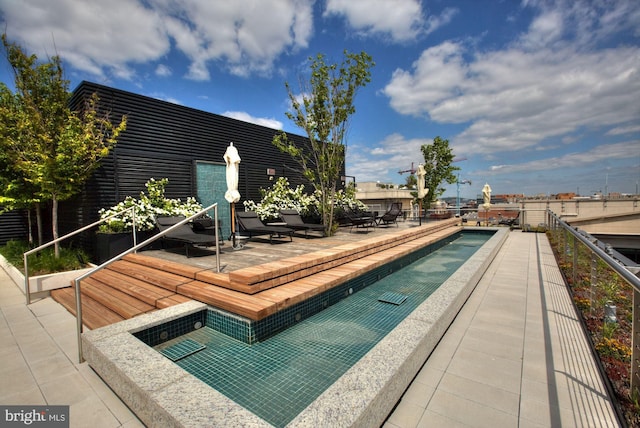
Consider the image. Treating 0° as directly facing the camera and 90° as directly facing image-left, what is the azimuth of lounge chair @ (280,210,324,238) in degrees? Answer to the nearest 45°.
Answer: approximately 315°

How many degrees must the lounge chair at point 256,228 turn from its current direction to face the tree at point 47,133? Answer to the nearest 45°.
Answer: approximately 135° to its right

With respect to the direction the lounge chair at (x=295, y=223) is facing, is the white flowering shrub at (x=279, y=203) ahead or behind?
behind

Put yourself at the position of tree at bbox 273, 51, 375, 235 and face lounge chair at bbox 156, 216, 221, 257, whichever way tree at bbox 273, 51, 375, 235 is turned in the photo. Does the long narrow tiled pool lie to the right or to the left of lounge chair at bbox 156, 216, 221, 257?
left

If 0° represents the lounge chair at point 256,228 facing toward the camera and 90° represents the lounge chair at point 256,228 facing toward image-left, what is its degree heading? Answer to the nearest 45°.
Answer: approximately 315°

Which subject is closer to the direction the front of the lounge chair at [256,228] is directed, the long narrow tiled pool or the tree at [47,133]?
the long narrow tiled pool
